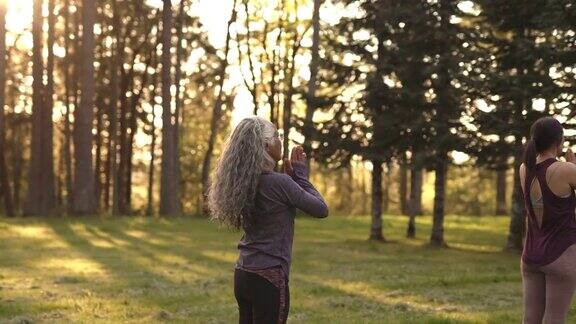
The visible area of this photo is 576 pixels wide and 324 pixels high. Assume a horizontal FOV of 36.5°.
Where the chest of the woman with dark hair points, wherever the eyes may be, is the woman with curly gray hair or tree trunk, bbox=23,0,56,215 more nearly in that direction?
the tree trunk

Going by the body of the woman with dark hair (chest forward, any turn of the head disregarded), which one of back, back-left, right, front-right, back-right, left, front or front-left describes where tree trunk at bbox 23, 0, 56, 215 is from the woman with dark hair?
left

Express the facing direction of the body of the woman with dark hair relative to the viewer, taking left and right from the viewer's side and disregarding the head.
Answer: facing away from the viewer and to the right of the viewer

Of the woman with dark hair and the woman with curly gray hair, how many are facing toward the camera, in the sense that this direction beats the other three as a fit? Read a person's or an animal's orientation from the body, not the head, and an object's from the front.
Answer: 0

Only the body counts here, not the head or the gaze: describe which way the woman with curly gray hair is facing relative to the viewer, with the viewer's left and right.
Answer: facing away from the viewer and to the right of the viewer

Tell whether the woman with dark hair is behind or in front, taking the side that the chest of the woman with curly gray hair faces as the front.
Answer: in front

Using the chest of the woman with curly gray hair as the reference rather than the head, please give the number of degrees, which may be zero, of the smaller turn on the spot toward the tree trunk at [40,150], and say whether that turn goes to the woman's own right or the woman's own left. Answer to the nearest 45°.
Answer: approximately 45° to the woman's own left

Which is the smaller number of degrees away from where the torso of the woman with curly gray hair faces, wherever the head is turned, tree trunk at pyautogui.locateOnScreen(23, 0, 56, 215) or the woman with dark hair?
the woman with dark hair

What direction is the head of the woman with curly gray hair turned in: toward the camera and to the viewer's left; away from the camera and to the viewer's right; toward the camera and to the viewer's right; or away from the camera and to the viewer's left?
away from the camera and to the viewer's right
